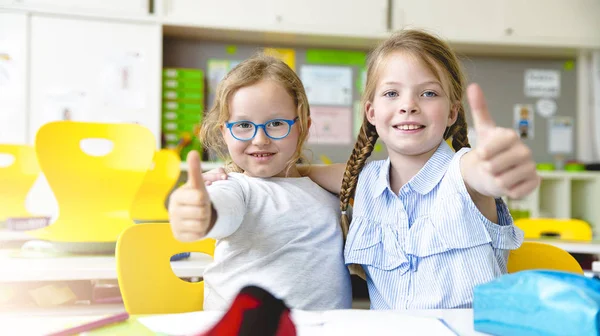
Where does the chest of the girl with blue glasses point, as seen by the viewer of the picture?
toward the camera

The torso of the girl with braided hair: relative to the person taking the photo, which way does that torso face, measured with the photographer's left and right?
facing the viewer

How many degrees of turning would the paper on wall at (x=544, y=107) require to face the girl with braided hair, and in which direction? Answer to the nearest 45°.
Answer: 0° — it already faces them

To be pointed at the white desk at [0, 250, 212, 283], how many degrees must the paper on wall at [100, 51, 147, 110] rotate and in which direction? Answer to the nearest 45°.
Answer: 0° — it already faces it

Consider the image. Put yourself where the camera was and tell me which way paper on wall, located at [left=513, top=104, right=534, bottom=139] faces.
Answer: facing the viewer

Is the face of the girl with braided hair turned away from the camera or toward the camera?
toward the camera

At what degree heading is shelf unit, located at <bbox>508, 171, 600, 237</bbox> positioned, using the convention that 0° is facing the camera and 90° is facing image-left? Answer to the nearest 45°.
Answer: approximately 0°

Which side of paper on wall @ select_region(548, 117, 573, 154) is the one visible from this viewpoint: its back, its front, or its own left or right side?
front

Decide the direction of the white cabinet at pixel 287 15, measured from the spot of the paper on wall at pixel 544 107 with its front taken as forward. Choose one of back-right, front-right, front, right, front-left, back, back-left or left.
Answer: front-right

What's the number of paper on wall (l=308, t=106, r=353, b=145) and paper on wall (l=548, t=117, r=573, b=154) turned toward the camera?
2

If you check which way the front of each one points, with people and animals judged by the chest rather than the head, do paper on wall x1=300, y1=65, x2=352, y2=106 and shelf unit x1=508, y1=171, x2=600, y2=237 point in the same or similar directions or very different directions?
same or similar directions
